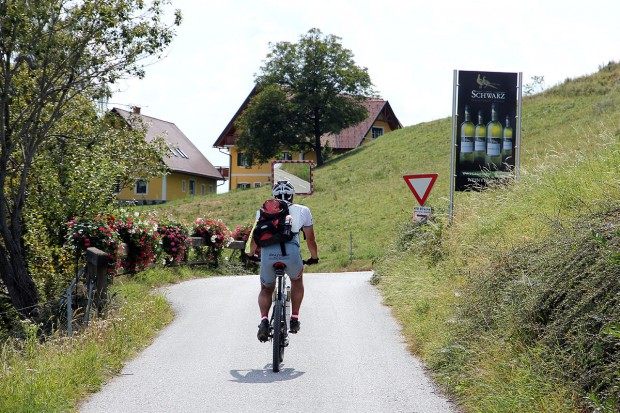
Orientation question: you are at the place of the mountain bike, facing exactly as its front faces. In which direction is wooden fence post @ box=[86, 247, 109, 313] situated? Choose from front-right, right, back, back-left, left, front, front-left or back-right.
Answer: front-left

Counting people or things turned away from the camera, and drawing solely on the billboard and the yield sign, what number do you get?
0

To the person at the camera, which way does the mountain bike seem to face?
facing away from the viewer

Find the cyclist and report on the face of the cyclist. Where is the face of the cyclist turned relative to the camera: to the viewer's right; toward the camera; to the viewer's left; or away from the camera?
away from the camera

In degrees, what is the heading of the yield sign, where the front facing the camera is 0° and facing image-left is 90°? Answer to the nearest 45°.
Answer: approximately 0°

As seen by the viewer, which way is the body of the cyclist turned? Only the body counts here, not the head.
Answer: away from the camera

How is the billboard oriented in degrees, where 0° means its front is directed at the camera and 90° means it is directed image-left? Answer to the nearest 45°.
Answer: approximately 0°

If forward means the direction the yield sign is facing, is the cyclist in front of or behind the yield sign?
in front

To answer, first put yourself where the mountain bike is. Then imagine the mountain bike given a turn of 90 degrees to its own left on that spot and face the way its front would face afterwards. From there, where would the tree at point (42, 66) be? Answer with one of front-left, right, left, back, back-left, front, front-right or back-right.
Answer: front-right

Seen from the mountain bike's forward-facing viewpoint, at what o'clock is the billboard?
The billboard is roughly at 1 o'clock from the mountain bike.

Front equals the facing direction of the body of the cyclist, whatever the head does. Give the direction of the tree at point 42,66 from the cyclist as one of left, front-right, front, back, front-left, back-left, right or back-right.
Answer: front-left

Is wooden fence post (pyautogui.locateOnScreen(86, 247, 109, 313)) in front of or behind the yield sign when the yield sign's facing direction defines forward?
in front

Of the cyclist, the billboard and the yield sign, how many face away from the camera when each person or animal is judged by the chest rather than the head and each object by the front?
1
